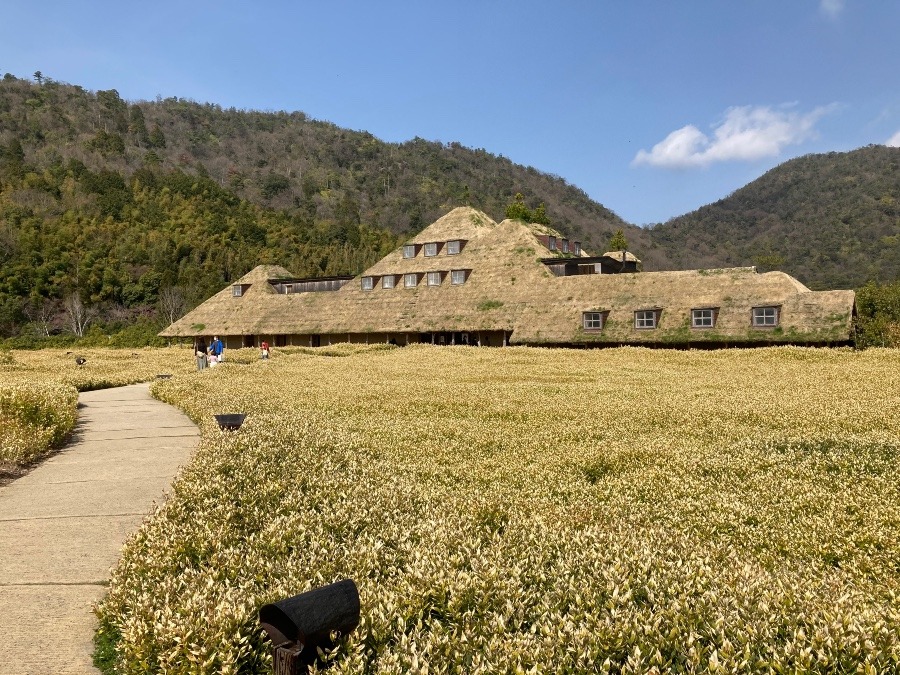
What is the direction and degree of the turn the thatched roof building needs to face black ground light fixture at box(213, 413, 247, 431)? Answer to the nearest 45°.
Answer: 0° — it already faces it

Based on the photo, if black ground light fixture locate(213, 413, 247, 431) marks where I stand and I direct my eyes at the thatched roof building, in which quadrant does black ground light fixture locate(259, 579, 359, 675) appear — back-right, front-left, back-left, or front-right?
back-right

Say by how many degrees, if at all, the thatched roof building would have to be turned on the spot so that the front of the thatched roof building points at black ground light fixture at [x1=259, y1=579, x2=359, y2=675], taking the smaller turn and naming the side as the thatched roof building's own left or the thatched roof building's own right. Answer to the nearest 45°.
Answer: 0° — it already faces it

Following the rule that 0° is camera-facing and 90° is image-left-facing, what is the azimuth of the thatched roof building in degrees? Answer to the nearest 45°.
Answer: approximately 0°
